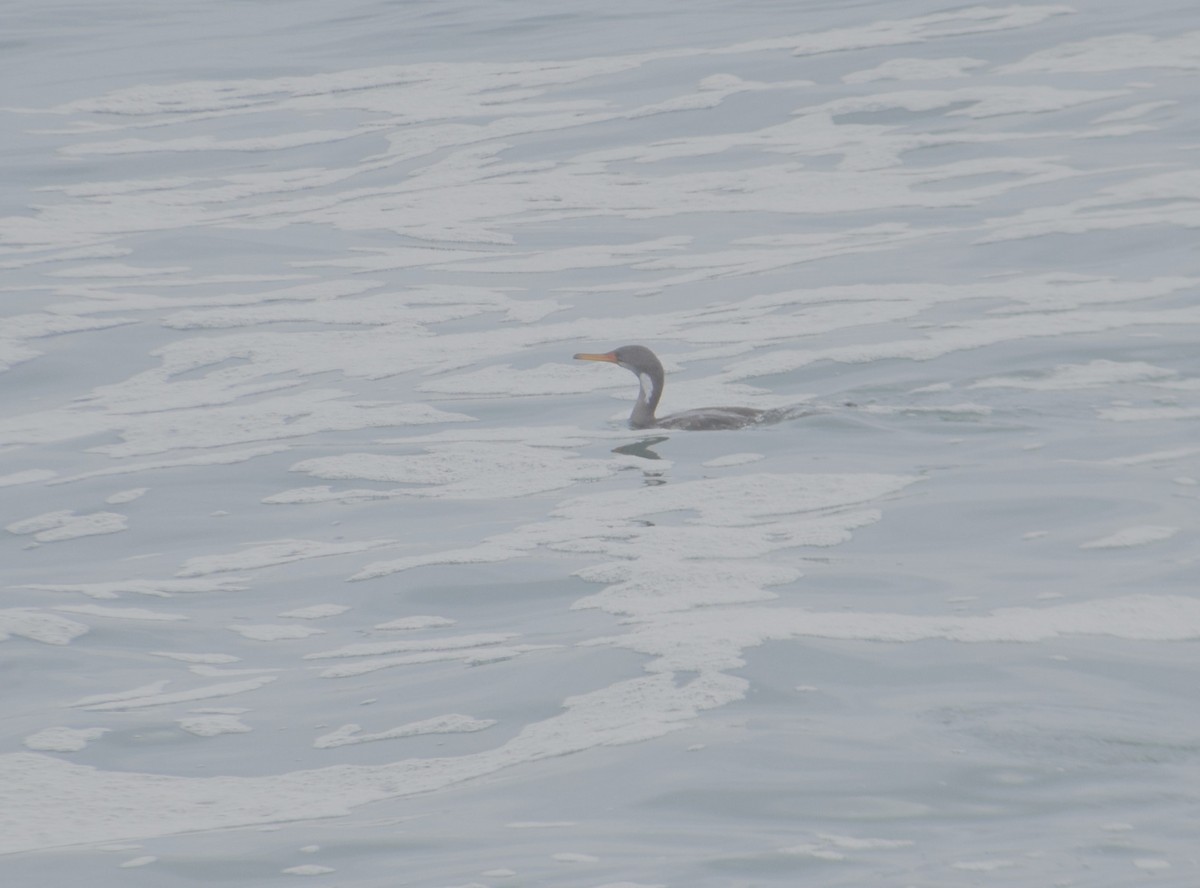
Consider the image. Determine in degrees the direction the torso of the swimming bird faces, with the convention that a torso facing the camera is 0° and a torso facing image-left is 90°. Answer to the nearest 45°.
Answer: approximately 90°
